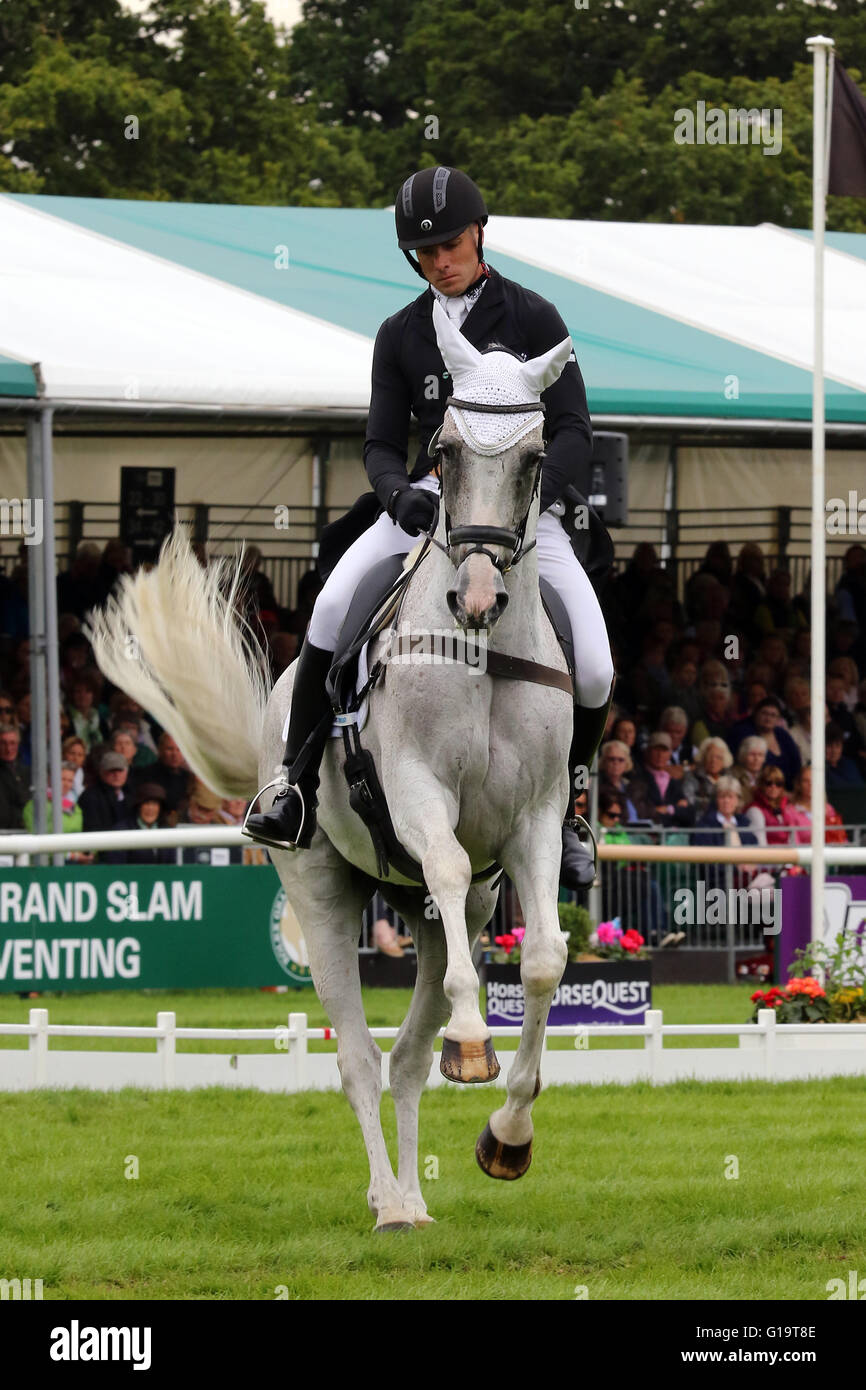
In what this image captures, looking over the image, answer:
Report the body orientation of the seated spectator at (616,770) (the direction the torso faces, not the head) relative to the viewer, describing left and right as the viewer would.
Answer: facing the viewer

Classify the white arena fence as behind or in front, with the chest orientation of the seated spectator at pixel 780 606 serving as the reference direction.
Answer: in front

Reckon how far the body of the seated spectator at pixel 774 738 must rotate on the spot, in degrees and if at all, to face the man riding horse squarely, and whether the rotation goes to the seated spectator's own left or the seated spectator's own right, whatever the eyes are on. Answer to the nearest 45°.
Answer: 0° — they already face them

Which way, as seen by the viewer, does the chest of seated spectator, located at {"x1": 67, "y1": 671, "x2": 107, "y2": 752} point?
toward the camera

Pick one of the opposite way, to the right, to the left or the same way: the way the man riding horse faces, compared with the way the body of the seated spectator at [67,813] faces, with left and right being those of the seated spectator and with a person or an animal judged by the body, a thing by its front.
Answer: the same way

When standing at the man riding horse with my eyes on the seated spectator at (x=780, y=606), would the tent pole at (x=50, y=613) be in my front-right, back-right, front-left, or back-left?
front-left

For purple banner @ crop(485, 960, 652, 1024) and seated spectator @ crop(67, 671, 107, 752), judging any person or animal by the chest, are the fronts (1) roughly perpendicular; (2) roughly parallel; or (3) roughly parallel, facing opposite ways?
roughly parallel

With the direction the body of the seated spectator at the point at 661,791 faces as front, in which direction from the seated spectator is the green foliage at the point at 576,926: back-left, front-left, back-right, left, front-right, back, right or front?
front

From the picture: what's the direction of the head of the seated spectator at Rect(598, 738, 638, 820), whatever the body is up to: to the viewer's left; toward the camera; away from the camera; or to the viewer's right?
toward the camera

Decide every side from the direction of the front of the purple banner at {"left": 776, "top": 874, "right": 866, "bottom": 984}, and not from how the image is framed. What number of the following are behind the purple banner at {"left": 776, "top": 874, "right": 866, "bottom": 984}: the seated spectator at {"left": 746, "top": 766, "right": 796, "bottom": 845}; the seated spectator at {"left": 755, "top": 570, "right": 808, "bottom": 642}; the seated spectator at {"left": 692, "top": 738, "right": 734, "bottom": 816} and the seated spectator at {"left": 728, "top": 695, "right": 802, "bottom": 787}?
4

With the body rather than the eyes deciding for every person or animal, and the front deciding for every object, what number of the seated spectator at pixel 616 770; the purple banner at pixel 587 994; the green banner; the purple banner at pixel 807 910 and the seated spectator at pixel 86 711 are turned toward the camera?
5

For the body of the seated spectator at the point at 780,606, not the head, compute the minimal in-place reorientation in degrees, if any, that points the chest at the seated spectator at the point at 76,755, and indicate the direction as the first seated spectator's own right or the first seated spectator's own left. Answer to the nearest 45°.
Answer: approximately 45° to the first seated spectator's own right

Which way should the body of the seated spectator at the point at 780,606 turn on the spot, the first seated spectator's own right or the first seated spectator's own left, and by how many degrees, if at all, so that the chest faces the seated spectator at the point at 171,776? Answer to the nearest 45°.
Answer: approximately 45° to the first seated spectator's own right

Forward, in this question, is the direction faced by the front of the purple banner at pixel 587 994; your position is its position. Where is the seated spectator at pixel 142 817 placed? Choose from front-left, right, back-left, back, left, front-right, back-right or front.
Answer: back-right

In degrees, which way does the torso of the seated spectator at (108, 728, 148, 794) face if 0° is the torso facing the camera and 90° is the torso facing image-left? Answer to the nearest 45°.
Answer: approximately 0°

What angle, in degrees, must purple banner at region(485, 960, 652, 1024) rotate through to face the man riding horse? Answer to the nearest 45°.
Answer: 0° — it already faces them

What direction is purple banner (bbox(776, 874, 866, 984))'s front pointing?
toward the camera
